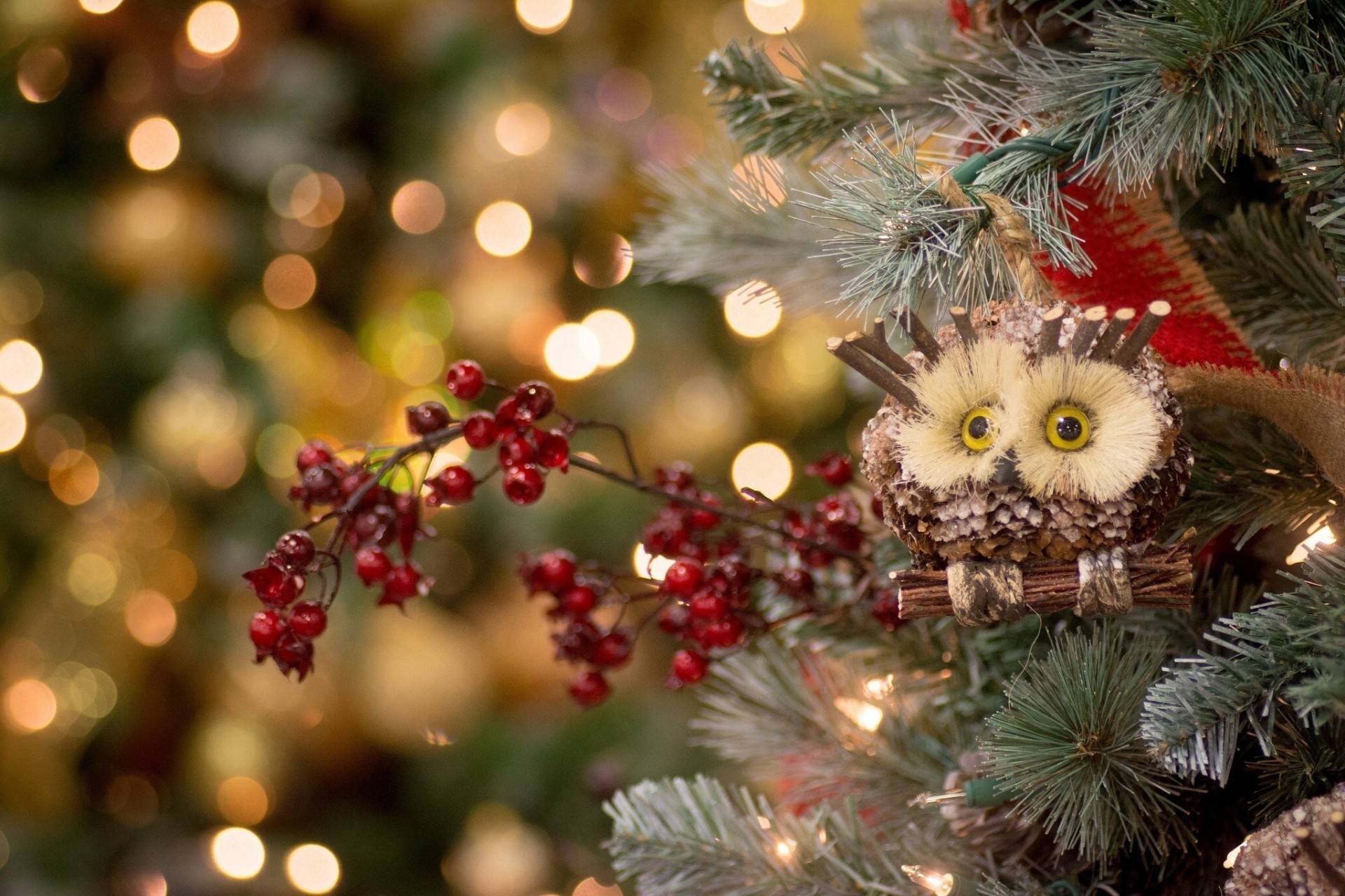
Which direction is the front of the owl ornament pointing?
toward the camera
